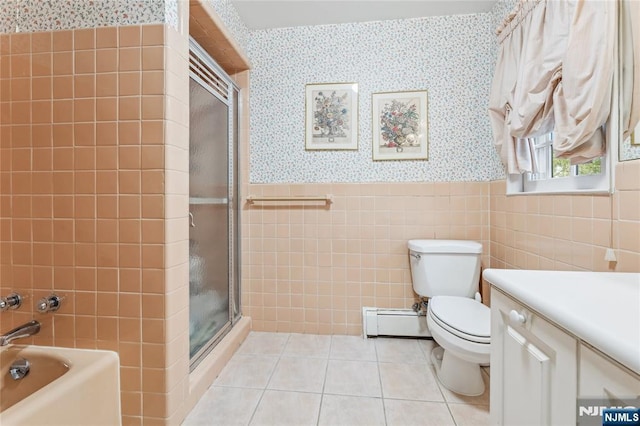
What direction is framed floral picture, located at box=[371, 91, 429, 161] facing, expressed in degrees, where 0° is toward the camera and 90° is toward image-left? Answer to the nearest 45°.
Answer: approximately 0°

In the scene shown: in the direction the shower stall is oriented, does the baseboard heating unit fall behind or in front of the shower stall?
in front

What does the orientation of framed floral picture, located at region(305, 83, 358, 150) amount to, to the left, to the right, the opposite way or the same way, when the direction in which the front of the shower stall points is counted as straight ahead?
to the right

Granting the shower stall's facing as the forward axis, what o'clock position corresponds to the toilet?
The toilet is roughly at 1 o'clock from the shower stall.

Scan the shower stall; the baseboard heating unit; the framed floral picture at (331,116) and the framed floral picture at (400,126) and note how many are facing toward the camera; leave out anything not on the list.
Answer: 3

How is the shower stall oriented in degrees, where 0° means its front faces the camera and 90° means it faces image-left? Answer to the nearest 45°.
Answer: approximately 270°

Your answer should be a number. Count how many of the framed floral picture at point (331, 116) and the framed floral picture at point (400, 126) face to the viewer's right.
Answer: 0

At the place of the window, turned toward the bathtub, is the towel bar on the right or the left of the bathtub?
right
